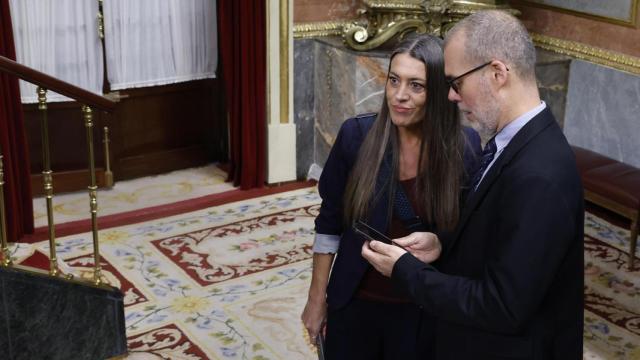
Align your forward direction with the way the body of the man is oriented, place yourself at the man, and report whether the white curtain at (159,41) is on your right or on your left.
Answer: on your right

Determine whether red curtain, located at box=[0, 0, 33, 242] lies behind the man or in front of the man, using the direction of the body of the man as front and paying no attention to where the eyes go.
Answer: in front

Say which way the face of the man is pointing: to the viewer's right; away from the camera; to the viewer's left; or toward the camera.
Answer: to the viewer's left

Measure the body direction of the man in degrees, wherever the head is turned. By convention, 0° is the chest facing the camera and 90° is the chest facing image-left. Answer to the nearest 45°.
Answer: approximately 90°

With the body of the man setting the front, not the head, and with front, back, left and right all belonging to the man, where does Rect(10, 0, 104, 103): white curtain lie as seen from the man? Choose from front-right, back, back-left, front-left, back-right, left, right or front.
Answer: front-right

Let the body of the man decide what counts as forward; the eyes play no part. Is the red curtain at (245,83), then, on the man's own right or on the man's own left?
on the man's own right

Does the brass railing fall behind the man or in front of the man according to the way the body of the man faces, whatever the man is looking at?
in front
